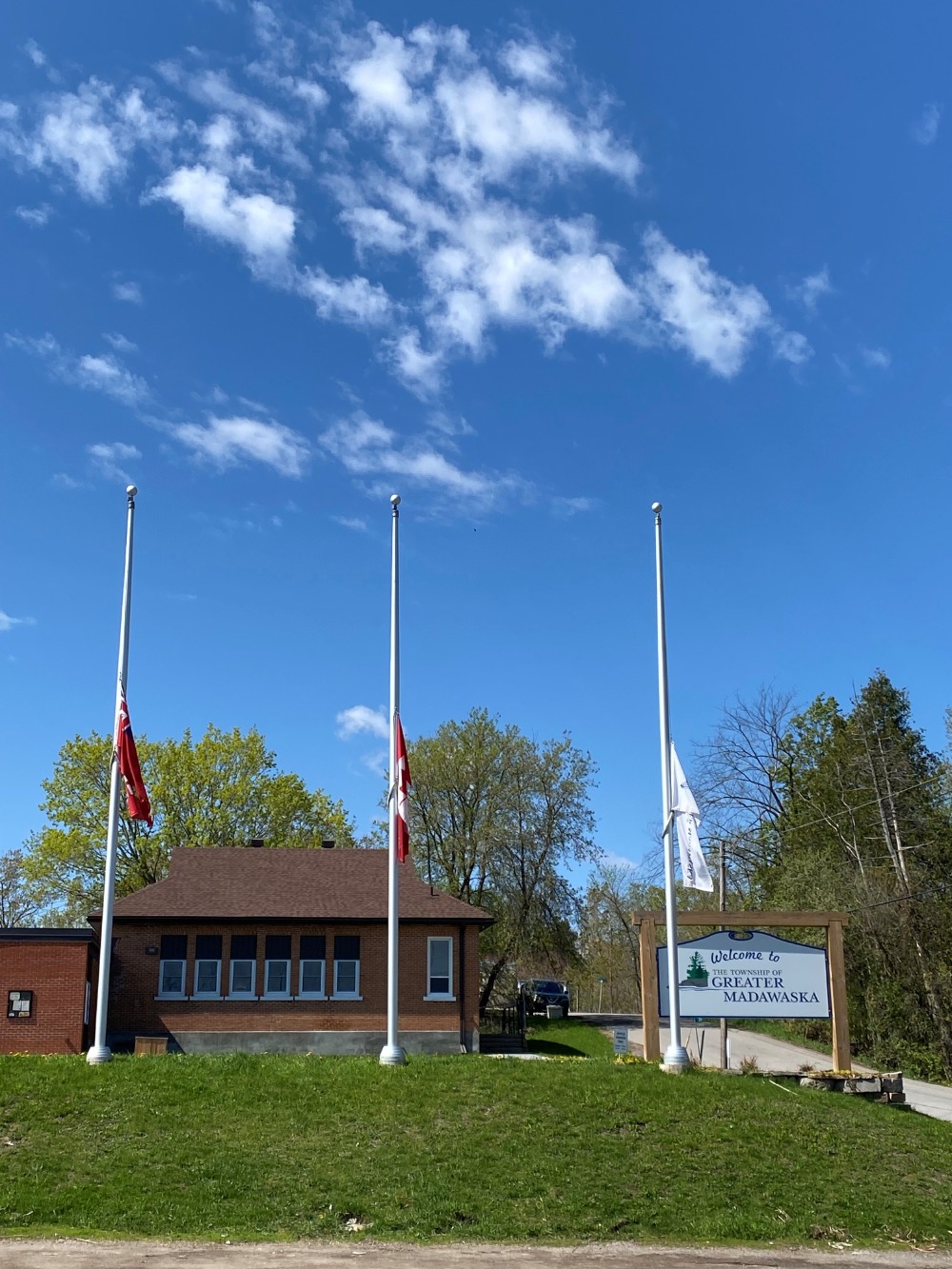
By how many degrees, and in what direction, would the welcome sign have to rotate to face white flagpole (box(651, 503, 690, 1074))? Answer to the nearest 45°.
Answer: approximately 45° to its right

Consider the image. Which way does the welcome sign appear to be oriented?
toward the camera

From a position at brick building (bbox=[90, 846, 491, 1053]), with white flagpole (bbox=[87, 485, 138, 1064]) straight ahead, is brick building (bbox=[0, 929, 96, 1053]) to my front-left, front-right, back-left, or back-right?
front-right

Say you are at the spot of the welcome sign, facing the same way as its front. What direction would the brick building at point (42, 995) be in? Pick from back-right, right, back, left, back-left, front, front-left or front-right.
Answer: right

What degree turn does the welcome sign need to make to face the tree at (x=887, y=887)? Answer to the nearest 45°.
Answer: approximately 180°

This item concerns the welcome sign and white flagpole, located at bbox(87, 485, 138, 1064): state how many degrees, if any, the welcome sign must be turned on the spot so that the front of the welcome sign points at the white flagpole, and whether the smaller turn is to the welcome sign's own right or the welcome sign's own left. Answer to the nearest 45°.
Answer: approximately 90° to the welcome sign's own right

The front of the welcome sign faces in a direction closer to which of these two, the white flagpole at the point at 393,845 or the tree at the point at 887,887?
the white flagpole

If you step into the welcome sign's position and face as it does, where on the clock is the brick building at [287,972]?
The brick building is roughly at 4 o'clock from the welcome sign.

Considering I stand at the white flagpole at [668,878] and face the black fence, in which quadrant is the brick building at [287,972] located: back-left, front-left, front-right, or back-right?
front-left
